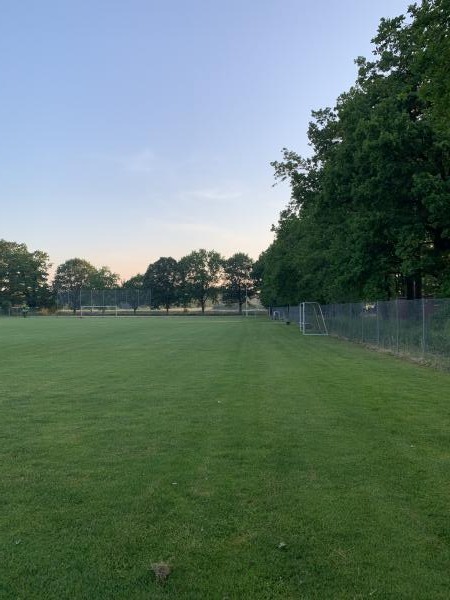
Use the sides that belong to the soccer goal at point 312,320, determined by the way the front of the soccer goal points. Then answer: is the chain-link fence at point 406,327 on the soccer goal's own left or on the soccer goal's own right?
on the soccer goal's own left

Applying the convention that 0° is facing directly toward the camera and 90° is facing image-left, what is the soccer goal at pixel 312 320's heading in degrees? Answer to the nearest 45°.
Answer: approximately 90°
